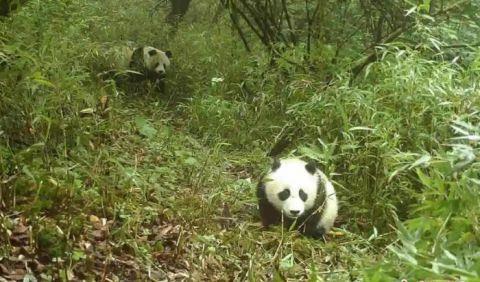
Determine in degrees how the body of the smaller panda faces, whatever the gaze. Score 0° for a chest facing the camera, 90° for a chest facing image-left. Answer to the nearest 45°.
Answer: approximately 315°

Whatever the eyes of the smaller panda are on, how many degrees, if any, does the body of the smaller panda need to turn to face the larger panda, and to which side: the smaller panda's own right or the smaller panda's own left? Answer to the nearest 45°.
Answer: approximately 45° to the smaller panda's own right
